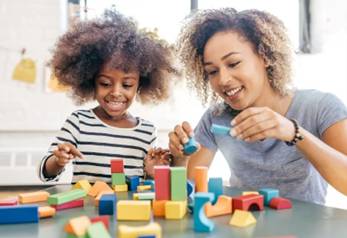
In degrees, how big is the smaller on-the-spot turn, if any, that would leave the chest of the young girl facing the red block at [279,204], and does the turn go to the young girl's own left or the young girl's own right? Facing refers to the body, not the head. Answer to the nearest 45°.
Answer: approximately 45° to the young girl's own left

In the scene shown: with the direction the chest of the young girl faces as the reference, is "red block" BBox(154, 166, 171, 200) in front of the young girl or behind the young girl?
in front

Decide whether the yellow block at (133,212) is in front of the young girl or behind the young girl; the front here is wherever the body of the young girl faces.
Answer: in front

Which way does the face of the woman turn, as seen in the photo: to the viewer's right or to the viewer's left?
to the viewer's left

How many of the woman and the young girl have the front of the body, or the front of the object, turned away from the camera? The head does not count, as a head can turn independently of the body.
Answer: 0

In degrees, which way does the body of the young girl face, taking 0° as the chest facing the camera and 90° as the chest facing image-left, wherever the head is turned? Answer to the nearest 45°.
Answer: approximately 0°

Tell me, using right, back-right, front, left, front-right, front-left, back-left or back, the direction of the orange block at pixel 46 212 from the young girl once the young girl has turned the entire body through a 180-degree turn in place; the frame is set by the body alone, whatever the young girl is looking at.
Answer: back

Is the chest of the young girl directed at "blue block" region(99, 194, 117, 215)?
yes
